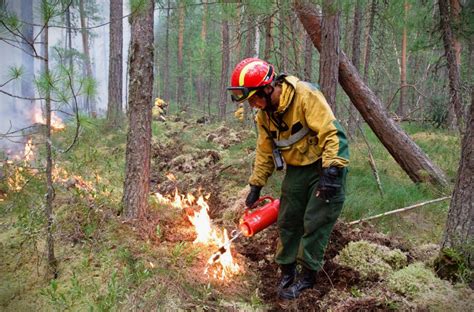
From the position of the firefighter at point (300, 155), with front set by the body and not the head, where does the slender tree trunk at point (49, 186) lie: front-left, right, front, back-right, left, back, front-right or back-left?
front-right

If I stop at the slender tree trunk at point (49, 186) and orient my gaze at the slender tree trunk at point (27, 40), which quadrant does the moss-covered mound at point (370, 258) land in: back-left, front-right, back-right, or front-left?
back-right

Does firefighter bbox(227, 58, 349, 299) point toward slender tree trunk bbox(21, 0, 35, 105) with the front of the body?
no

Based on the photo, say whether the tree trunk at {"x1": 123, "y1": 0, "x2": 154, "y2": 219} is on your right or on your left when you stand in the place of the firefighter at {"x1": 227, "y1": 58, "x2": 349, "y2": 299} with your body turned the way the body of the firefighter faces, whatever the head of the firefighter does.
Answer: on your right

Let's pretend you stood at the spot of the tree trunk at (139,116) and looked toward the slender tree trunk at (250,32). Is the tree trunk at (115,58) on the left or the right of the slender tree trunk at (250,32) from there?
left

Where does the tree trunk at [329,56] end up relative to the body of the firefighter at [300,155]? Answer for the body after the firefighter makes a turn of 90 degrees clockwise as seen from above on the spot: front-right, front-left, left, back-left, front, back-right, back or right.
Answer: front-right

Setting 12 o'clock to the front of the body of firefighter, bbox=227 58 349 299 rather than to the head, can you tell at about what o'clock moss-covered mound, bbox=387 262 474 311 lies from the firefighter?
The moss-covered mound is roughly at 8 o'clock from the firefighter.

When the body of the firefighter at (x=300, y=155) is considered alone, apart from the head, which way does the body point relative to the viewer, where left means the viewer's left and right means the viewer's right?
facing the viewer and to the left of the viewer

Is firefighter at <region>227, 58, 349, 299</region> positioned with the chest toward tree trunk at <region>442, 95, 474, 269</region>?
no

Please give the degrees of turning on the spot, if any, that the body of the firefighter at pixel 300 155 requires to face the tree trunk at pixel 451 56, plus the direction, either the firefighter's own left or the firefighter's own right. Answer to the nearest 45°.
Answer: approximately 180°

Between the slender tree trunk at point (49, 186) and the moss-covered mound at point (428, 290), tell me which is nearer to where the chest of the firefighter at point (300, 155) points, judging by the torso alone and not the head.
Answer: the slender tree trunk

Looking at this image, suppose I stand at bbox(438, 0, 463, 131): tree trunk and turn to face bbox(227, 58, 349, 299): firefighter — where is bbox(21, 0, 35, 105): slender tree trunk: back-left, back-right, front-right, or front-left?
front-right

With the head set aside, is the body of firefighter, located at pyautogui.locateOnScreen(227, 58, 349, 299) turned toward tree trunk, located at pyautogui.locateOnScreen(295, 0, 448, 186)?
no
